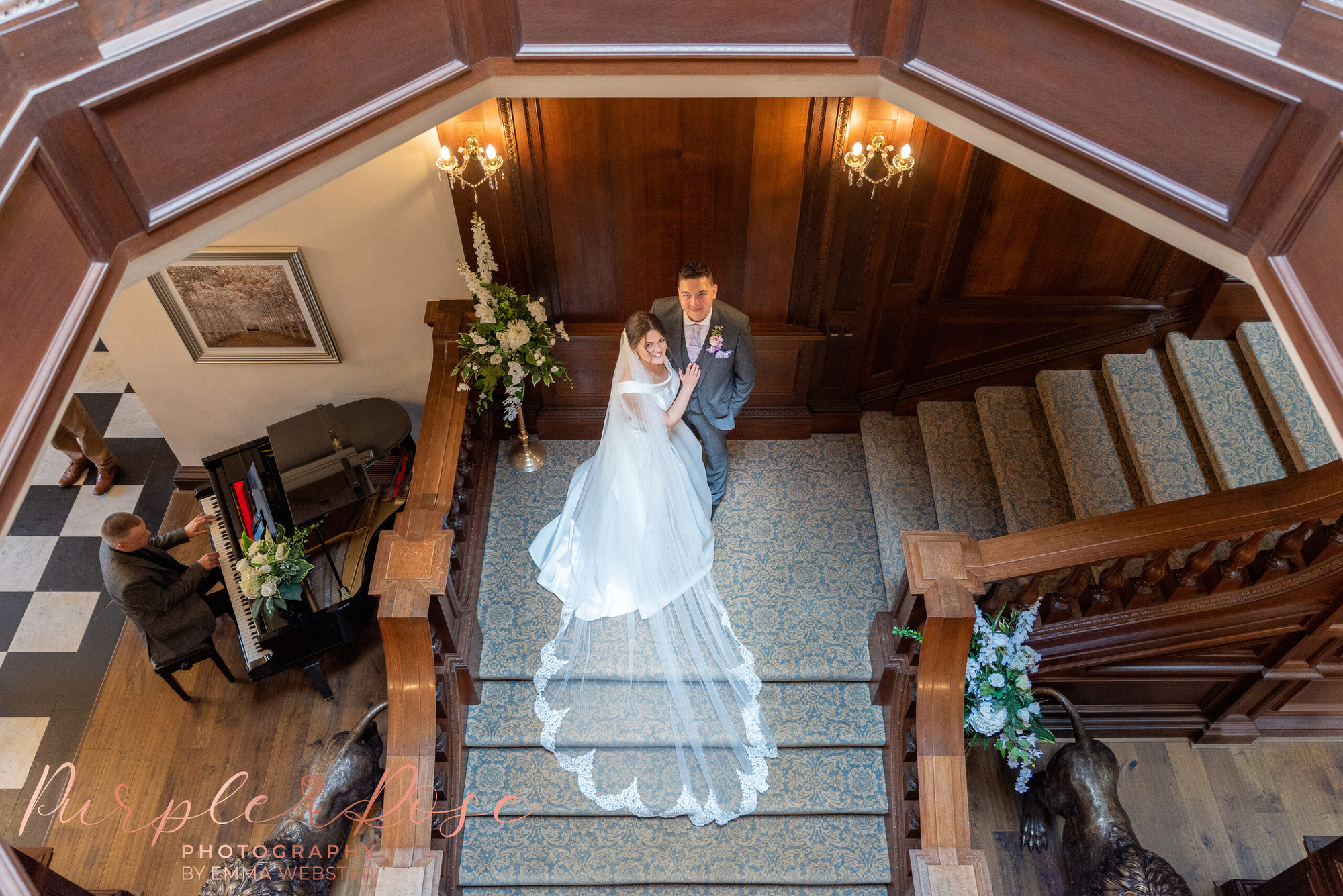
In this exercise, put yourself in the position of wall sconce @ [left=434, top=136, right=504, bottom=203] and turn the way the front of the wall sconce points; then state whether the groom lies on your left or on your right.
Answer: on your left

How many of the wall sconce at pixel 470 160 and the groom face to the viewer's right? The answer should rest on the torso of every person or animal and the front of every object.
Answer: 0

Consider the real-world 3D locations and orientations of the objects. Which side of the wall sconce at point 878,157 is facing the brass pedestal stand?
right

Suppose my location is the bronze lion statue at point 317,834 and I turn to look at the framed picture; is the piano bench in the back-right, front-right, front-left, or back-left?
front-left

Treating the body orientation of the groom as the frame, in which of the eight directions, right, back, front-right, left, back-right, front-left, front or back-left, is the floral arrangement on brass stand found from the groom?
right

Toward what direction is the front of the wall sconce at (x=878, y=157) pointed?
toward the camera

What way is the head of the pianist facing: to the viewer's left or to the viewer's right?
to the viewer's right

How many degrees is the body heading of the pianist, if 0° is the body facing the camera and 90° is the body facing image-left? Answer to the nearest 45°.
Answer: approximately 270°

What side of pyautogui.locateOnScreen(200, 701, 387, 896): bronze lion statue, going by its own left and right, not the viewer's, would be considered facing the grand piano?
back

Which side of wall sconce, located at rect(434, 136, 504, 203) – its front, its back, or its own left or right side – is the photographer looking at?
front

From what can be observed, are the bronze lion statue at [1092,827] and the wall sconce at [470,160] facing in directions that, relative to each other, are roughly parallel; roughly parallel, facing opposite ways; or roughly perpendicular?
roughly parallel

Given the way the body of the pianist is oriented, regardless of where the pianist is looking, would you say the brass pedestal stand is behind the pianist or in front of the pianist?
in front

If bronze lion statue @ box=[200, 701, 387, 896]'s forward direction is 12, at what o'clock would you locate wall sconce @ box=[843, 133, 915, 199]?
The wall sconce is roughly at 8 o'clock from the bronze lion statue.

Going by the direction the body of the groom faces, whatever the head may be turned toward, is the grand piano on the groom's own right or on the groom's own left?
on the groom's own right
